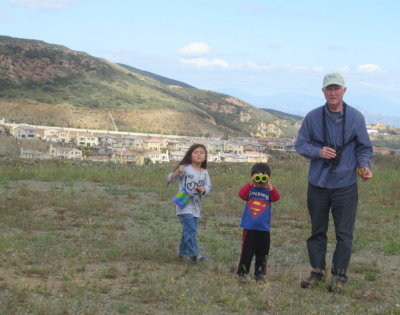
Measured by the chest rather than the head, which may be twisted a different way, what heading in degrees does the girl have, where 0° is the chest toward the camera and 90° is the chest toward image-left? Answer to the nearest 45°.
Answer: approximately 315°

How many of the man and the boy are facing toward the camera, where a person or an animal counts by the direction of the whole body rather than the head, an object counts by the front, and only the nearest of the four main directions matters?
2

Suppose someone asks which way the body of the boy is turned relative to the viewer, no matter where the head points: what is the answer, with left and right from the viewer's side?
facing the viewer

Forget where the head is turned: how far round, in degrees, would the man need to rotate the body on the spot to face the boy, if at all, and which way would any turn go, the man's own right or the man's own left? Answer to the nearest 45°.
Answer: approximately 90° to the man's own right

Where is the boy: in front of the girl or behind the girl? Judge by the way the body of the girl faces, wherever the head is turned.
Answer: in front

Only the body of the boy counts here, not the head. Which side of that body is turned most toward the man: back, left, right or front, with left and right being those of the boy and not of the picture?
left
